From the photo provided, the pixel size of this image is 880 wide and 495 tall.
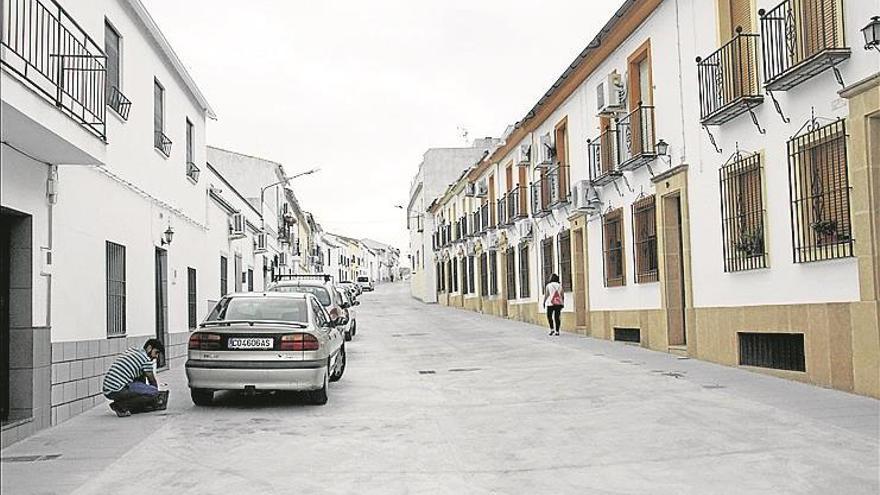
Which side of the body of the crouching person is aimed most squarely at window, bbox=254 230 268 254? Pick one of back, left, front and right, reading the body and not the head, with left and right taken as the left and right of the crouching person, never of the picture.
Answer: left

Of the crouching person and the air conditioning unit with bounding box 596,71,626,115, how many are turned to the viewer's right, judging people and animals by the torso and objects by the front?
1

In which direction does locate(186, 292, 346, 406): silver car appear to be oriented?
away from the camera

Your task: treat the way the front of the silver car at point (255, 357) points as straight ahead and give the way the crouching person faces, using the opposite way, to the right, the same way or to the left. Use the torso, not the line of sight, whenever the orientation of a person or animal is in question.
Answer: to the right

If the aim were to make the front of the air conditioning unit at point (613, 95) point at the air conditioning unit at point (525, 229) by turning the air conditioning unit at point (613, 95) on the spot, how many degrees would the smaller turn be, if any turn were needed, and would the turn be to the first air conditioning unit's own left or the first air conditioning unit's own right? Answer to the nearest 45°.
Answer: approximately 135° to the first air conditioning unit's own right

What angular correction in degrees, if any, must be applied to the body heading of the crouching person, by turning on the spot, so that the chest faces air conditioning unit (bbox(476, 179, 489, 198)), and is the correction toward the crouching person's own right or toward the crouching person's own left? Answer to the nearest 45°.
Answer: approximately 45° to the crouching person's own left

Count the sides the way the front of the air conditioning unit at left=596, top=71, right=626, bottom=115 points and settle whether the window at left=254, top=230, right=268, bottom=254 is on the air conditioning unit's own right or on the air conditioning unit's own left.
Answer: on the air conditioning unit's own right

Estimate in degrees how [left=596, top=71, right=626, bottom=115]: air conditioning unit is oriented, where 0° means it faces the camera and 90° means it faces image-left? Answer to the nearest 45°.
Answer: approximately 45°

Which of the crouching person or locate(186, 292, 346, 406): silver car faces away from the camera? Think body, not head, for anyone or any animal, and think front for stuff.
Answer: the silver car

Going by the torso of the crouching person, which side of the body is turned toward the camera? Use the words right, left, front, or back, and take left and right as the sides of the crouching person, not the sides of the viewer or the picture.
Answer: right

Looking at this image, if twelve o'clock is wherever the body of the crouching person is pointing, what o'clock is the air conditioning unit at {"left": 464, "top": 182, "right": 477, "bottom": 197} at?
The air conditioning unit is roughly at 10 o'clock from the crouching person.

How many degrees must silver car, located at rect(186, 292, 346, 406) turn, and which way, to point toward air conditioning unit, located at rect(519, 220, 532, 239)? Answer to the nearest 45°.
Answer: approximately 45° to its right

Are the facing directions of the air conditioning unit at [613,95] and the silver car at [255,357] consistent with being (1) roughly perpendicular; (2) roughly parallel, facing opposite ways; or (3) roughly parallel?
roughly perpendicular
